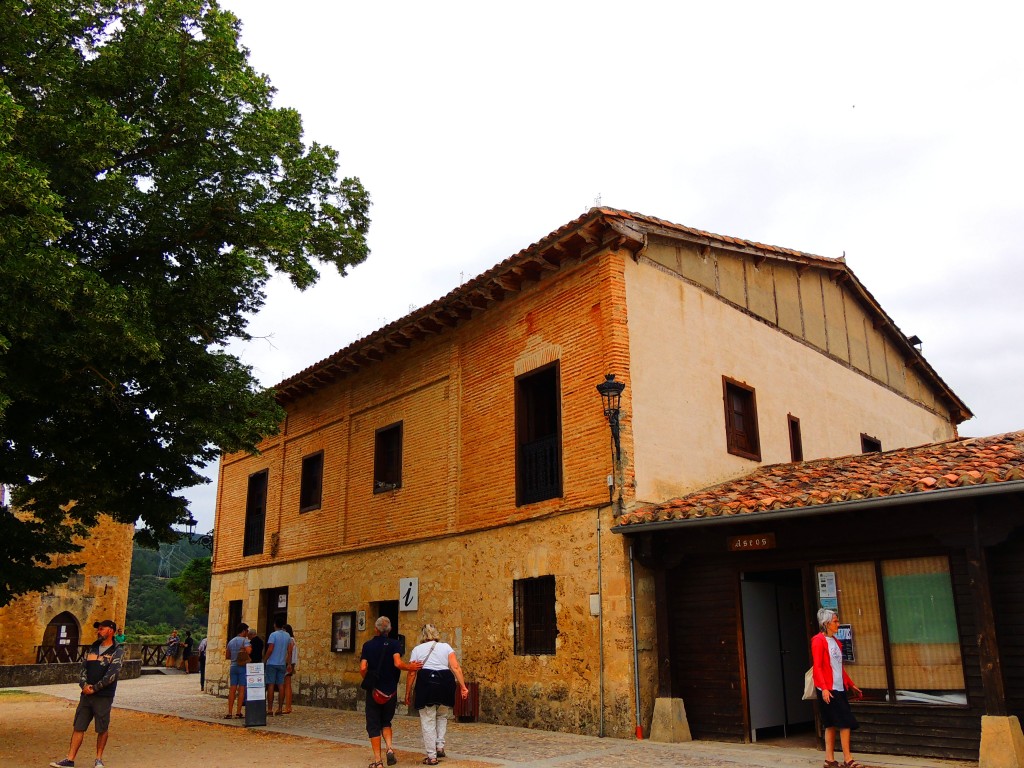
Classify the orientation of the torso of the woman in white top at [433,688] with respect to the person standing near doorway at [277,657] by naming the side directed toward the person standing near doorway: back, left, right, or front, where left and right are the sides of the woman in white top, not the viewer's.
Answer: front

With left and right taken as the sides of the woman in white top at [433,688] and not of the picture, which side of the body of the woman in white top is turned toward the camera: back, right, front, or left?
back

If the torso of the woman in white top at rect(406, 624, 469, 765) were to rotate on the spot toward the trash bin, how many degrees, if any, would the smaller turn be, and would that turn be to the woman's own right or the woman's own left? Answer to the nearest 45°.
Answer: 0° — they already face it

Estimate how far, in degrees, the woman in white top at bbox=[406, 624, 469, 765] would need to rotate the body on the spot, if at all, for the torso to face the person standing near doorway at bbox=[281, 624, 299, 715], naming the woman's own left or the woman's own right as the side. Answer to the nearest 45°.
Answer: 0° — they already face them

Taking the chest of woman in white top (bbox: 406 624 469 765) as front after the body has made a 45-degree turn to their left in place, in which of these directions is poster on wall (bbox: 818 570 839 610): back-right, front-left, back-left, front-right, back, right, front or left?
back-right

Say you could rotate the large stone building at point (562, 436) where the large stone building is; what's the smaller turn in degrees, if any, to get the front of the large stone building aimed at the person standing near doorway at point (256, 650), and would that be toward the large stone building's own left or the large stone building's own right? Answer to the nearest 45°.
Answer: approximately 45° to the large stone building's own right

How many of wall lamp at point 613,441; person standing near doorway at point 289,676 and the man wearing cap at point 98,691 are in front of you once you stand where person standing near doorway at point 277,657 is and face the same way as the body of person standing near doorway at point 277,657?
1

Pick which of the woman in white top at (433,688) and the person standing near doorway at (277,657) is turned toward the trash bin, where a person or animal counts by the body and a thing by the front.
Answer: the woman in white top

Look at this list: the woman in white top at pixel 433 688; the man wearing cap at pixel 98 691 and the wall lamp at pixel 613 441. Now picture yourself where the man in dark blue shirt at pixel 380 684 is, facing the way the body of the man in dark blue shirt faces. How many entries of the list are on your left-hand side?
1

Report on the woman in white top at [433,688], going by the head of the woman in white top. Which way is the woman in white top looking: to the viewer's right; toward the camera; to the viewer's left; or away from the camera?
away from the camera

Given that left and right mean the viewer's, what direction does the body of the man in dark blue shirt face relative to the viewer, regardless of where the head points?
facing away from the viewer

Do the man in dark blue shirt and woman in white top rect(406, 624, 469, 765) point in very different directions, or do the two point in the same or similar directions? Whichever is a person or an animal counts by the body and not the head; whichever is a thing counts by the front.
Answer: same or similar directions

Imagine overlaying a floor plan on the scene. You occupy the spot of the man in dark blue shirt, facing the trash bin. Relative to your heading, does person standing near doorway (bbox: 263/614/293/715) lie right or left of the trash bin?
left

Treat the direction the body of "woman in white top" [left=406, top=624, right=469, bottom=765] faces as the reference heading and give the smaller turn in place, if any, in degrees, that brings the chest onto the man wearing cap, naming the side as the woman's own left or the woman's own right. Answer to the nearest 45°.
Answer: approximately 90° to the woman's own left

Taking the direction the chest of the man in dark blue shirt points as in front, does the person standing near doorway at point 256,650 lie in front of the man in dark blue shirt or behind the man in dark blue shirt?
in front

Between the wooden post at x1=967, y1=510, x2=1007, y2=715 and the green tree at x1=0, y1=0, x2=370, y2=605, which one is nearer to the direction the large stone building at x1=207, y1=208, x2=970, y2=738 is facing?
the green tree
